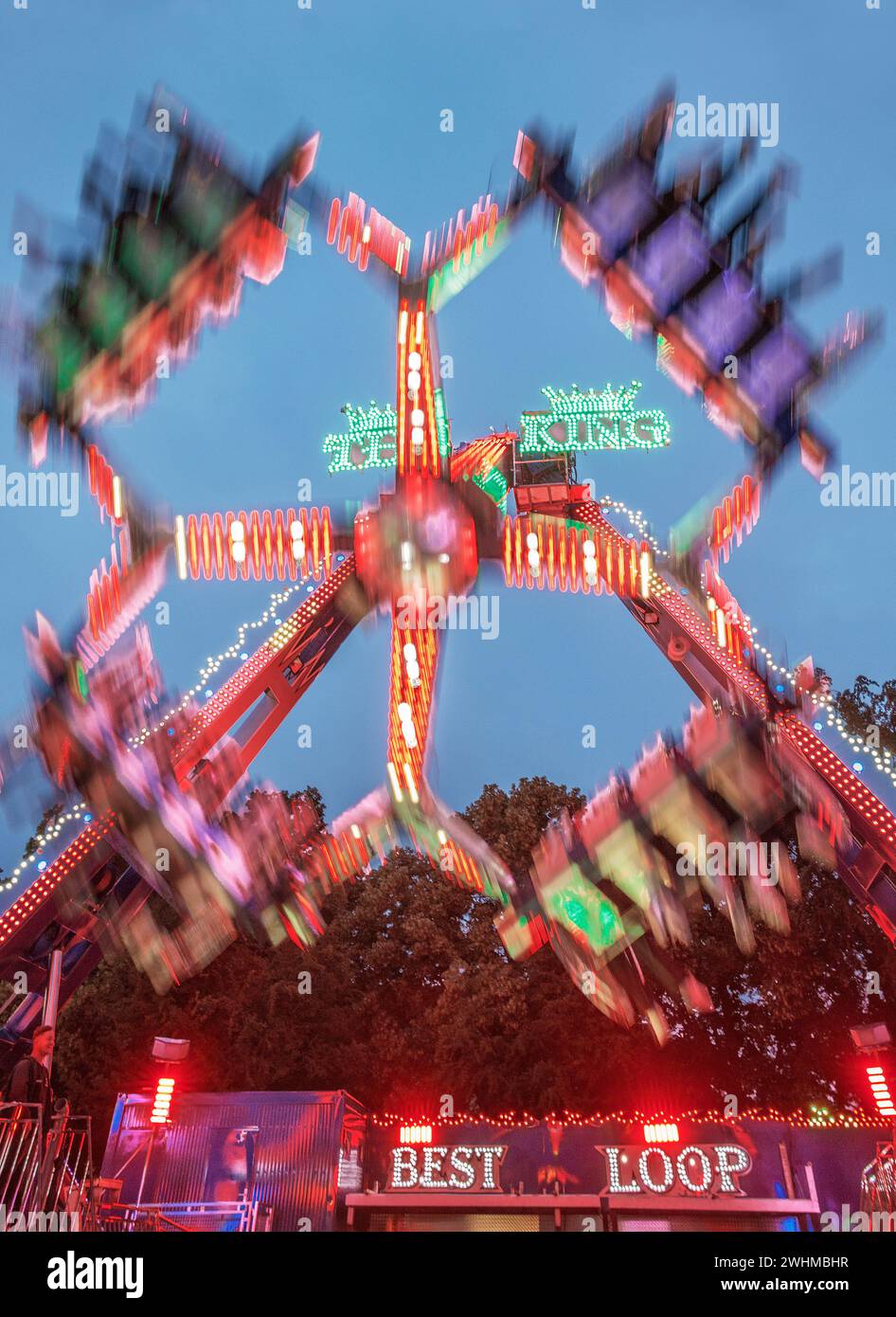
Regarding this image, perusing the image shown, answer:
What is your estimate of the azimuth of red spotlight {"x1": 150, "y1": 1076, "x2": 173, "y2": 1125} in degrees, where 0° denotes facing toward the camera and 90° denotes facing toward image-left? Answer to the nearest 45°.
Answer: approximately 0°

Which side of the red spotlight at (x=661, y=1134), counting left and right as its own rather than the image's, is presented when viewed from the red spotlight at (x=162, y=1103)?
right

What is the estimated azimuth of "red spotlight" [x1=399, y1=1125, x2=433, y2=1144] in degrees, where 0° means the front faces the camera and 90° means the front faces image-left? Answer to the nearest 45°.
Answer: approximately 0°

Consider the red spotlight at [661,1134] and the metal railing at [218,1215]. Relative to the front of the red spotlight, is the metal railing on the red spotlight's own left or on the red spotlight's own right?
on the red spotlight's own right
